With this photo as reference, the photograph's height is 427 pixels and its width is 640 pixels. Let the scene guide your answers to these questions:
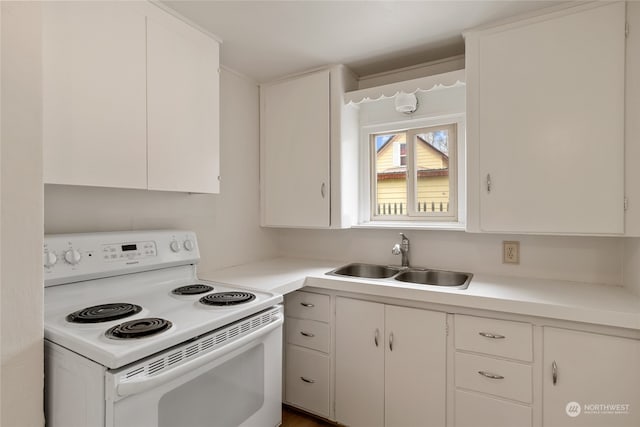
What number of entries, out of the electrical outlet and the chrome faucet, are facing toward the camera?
2

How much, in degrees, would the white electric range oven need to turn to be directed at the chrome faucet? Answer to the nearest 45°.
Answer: approximately 45° to its left

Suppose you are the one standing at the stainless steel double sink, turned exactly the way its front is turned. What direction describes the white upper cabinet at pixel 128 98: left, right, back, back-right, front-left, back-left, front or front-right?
front-right

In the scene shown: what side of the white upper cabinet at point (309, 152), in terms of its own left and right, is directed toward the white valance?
left

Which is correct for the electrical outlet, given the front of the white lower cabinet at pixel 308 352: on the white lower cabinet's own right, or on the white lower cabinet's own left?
on the white lower cabinet's own left

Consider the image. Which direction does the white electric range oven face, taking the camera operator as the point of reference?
facing the viewer and to the right of the viewer

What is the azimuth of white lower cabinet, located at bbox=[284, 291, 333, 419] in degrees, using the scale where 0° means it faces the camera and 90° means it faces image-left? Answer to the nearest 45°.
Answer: approximately 45°

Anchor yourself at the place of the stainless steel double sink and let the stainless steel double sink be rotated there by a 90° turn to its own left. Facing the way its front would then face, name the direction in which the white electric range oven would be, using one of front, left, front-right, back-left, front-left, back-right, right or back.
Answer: back-right

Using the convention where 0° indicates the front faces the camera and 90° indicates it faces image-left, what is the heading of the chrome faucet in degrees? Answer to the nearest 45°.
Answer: approximately 0°
